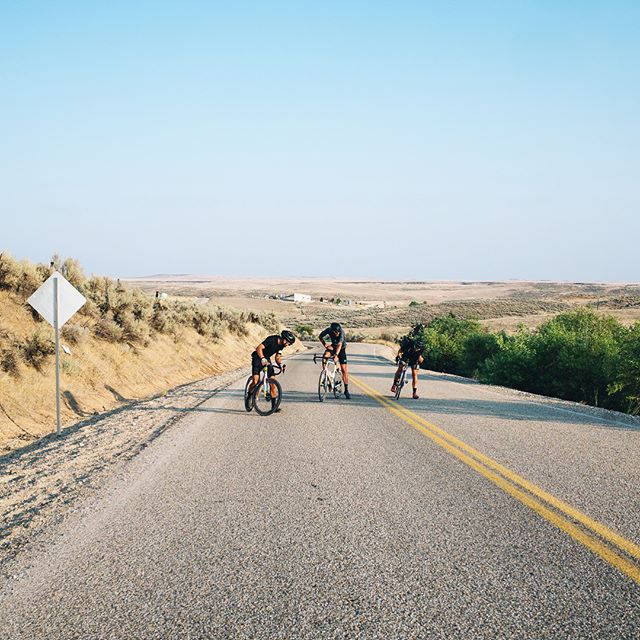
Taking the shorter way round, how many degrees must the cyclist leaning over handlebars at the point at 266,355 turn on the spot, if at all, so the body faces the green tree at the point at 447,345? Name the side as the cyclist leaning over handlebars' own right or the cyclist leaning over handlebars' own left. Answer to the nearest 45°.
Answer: approximately 135° to the cyclist leaning over handlebars' own left

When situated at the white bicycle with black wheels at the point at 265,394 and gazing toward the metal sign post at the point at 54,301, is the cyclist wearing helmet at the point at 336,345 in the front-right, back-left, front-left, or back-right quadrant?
back-right

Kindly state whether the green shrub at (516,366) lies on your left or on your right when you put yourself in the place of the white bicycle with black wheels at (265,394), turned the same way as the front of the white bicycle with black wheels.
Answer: on your left

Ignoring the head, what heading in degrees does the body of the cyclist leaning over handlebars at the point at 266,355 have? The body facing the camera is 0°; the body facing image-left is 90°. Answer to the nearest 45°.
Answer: approximately 315°

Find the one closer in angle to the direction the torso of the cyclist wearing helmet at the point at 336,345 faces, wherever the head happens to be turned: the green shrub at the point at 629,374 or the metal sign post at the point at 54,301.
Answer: the metal sign post

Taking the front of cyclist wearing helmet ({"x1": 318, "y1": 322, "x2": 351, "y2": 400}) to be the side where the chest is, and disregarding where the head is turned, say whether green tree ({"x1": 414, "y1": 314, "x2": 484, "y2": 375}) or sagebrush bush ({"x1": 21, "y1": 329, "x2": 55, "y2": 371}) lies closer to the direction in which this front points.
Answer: the sagebrush bush

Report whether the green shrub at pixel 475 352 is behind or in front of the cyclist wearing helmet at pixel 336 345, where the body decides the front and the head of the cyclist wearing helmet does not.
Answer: behind

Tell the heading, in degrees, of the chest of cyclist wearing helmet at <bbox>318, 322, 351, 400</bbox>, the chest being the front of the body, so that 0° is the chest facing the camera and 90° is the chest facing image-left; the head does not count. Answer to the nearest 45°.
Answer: approximately 45°
